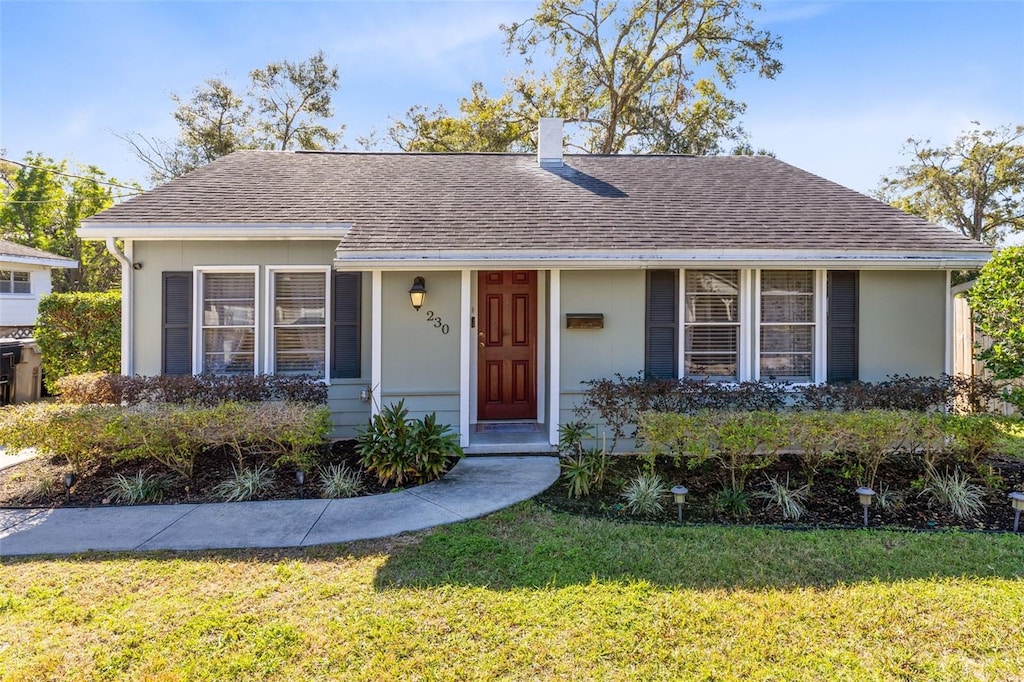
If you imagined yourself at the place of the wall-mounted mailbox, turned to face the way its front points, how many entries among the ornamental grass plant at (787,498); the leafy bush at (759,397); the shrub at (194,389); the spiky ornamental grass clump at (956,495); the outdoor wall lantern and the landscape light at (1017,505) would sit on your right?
2

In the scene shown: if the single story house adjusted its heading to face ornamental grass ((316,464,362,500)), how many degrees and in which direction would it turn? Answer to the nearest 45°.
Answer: approximately 45° to its right

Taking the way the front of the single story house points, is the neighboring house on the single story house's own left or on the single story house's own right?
on the single story house's own right

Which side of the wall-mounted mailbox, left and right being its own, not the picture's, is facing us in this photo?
front

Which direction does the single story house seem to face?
toward the camera

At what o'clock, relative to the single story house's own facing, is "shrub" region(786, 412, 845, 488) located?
The shrub is roughly at 10 o'clock from the single story house.

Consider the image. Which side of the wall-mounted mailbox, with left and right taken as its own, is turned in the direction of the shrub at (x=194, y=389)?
right

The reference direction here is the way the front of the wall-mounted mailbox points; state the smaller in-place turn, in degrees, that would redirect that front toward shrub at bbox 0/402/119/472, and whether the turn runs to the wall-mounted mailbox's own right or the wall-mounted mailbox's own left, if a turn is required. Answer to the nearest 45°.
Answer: approximately 90° to the wall-mounted mailbox's own right

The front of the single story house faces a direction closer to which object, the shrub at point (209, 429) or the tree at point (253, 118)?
the shrub

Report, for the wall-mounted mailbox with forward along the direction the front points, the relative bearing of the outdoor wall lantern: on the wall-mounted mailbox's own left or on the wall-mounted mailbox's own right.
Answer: on the wall-mounted mailbox's own right

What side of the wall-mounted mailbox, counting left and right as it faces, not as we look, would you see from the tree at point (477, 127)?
back

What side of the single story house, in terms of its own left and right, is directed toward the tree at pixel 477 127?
back
